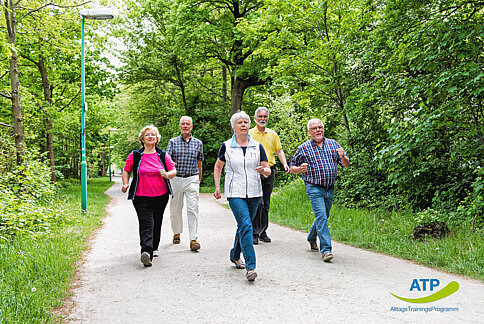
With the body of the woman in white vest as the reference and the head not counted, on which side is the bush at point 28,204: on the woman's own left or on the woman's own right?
on the woman's own right

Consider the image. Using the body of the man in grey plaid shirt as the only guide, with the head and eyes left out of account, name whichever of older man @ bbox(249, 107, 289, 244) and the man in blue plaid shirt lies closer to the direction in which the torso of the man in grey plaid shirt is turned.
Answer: the man in blue plaid shirt

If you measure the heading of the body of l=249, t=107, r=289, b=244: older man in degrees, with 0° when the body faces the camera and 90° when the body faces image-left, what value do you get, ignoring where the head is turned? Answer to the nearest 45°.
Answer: approximately 0°

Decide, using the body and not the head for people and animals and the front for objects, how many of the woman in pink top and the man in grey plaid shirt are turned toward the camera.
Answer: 2
